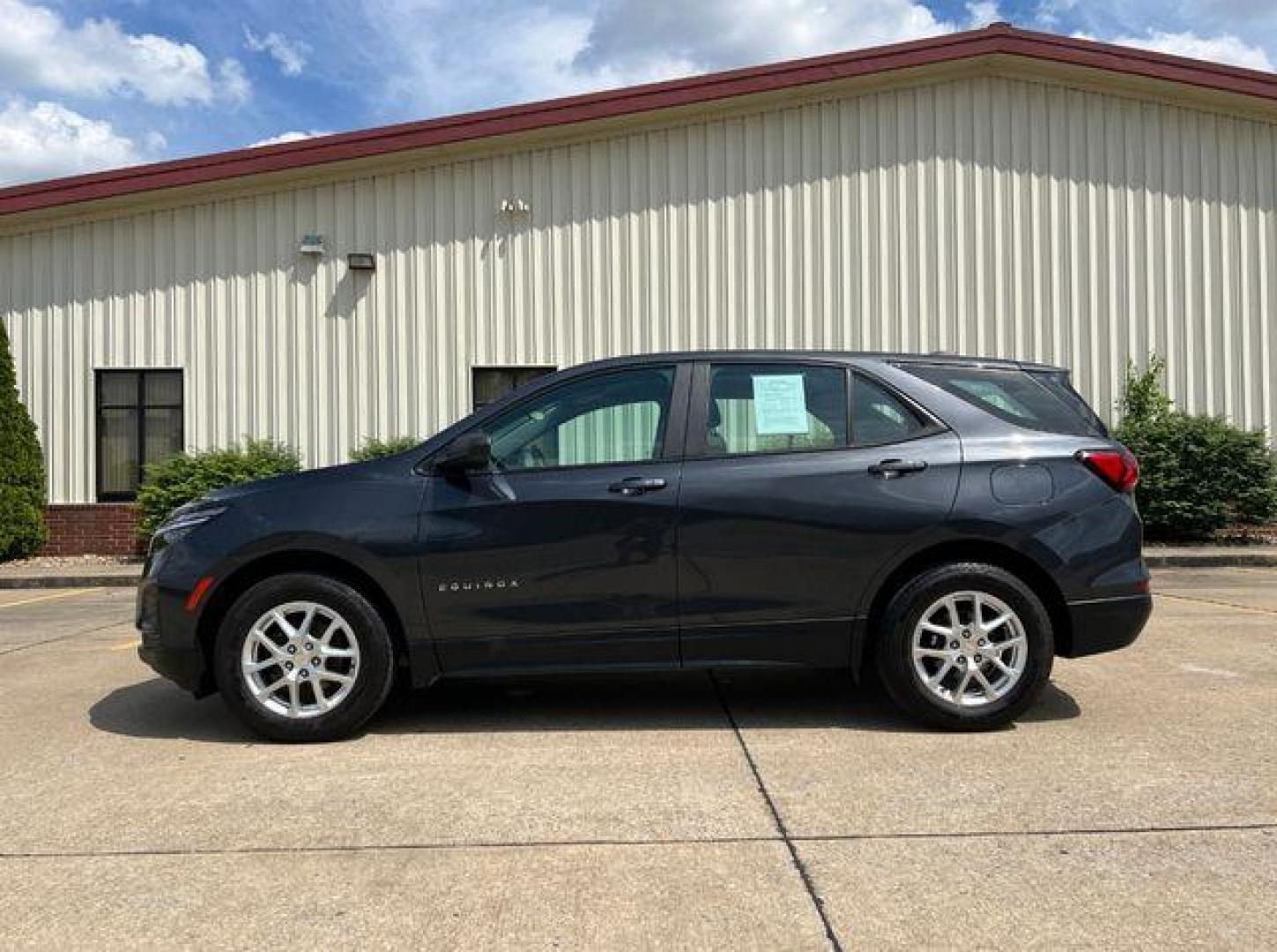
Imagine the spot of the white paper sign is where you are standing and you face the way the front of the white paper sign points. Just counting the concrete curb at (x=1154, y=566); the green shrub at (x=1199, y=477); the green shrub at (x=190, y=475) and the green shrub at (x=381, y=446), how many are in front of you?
0

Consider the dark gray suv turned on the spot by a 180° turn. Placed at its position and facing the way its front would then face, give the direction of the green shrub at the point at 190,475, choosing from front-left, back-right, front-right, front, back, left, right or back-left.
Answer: back-left

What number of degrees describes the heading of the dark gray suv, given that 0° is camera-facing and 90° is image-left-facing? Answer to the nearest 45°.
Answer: approximately 90°

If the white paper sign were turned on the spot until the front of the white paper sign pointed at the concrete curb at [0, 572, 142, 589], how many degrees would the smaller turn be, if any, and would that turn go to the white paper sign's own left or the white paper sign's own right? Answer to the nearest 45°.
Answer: approximately 135° to the white paper sign's own right

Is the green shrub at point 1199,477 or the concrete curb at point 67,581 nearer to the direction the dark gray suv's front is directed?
the concrete curb

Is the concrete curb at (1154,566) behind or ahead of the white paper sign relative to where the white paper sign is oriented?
behind

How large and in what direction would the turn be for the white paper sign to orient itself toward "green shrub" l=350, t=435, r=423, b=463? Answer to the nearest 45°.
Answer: approximately 135° to its right

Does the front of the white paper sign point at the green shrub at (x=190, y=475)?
no

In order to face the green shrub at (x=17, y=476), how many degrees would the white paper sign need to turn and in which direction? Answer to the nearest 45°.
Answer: approximately 135° to its right

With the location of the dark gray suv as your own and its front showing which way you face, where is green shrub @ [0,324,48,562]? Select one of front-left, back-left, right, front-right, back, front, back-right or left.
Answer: front-right

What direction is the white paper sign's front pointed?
toward the camera
